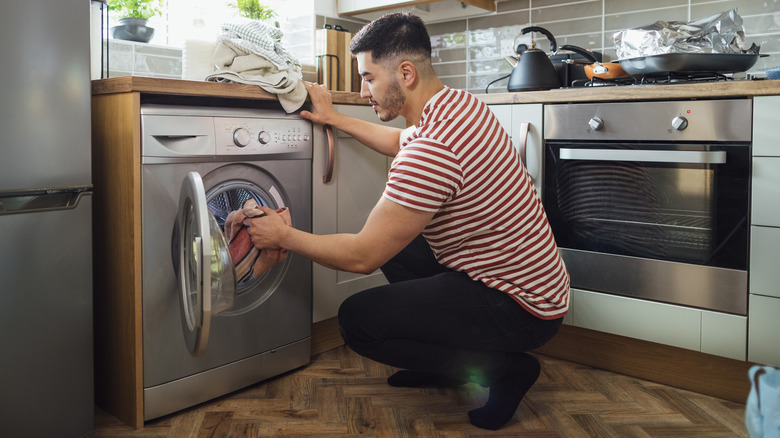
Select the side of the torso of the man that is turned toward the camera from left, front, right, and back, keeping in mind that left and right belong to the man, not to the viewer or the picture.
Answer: left

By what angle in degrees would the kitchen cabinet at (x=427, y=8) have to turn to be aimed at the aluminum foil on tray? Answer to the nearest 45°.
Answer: approximately 90° to its left

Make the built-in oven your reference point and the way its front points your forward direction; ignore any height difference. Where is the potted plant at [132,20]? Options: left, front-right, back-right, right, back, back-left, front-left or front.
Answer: front-right

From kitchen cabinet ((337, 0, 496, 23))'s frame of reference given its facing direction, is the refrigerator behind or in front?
in front

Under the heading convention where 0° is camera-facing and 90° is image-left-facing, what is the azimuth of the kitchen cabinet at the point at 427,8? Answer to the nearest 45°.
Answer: approximately 45°

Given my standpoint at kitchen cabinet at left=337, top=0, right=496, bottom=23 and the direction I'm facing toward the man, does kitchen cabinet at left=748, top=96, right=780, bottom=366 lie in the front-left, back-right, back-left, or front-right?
front-left

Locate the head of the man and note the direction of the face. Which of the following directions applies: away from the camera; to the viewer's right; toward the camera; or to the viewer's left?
to the viewer's left

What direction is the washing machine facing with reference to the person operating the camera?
facing the viewer and to the right of the viewer

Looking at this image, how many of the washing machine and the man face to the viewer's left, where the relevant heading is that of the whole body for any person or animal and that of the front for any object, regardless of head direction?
1

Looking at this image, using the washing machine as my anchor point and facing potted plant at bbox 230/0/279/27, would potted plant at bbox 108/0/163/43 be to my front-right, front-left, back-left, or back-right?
front-left

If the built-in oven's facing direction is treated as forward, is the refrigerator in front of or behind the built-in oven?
in front

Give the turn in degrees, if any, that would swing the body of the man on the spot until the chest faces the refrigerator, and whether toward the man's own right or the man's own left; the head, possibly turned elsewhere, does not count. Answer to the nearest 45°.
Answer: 0° — they already face it

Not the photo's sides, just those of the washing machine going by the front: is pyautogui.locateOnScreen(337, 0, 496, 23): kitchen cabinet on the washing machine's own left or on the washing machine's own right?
on the washing machine's own left

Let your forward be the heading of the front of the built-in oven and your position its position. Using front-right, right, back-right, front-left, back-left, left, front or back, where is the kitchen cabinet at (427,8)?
right
